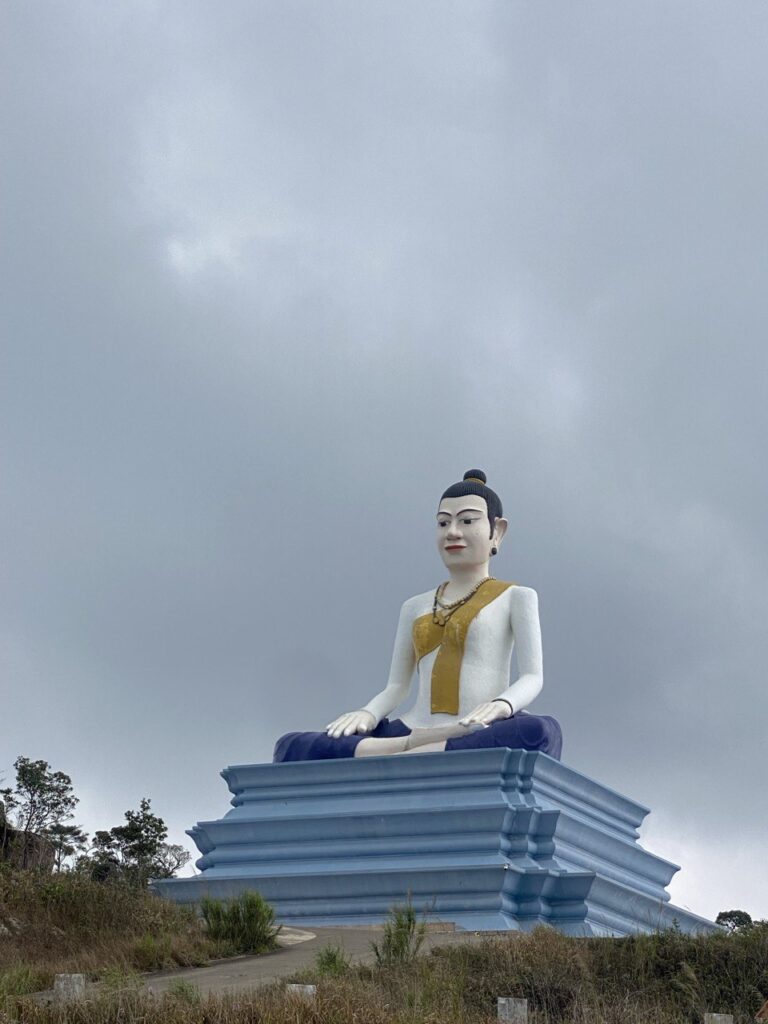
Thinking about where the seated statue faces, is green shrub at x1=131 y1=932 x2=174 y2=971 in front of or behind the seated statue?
in front

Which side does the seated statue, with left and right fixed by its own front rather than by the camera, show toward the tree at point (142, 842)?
right

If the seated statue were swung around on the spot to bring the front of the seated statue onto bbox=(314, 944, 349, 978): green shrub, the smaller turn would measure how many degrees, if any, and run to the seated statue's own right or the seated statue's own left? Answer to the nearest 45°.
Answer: approximately 45° to the seated statue's own left

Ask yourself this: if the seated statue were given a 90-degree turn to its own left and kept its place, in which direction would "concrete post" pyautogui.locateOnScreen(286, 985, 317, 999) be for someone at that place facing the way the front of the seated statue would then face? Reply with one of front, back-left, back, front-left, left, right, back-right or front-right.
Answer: front-right

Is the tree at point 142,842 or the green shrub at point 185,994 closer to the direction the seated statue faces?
the green shrub

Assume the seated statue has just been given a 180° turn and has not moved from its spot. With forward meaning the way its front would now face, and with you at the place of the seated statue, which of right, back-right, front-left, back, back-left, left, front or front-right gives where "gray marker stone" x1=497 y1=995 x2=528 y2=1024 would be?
back-right

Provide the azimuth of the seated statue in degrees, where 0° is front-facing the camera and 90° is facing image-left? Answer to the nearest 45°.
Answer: approximately 45°

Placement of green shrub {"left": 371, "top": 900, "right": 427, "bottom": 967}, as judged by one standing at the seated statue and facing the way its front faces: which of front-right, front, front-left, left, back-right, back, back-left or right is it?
front-left

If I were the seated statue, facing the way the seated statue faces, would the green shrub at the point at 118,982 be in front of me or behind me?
in front
